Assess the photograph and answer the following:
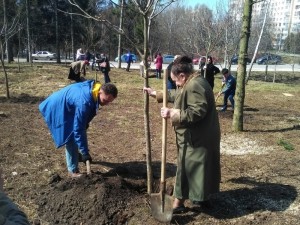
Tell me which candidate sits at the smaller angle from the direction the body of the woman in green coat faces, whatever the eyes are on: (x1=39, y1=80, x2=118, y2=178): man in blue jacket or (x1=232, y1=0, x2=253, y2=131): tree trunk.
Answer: the man in blue jacket

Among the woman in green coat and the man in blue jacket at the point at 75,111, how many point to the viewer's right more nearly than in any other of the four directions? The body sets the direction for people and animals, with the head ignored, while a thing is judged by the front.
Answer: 1

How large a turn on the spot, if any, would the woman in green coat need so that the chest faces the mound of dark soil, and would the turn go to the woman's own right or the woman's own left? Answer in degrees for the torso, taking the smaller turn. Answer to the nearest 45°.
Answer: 0° — they already face it

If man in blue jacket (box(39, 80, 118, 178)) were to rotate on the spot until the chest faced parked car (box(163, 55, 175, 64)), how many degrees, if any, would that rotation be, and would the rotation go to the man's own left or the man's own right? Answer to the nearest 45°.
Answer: approximately 90° to the man's own left

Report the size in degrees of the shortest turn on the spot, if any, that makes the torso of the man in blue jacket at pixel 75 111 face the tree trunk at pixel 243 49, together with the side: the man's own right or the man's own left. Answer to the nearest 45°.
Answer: approximately 45° to the man's own left

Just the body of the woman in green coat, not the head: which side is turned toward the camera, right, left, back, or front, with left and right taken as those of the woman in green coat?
left

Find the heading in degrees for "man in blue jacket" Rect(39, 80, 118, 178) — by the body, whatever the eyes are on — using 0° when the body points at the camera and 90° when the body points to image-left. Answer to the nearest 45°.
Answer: approximately 270°

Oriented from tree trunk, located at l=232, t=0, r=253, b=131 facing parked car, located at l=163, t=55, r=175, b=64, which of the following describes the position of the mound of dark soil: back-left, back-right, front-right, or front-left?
back-left

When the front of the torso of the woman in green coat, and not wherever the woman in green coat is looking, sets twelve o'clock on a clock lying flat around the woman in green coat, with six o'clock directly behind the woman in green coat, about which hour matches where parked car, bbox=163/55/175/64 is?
The parked car is roughly at 3 o'clock from the woman in green coat.

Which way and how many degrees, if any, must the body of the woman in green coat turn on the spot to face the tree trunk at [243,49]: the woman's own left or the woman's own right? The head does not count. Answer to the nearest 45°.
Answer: approximately 90° to the woman's own right

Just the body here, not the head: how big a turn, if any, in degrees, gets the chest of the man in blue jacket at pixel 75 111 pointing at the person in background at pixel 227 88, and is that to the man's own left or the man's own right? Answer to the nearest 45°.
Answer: approximately 45° to the man's own left

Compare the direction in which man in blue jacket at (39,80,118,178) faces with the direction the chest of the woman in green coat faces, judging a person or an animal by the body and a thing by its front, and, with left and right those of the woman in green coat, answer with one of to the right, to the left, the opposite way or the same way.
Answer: the opposite way
